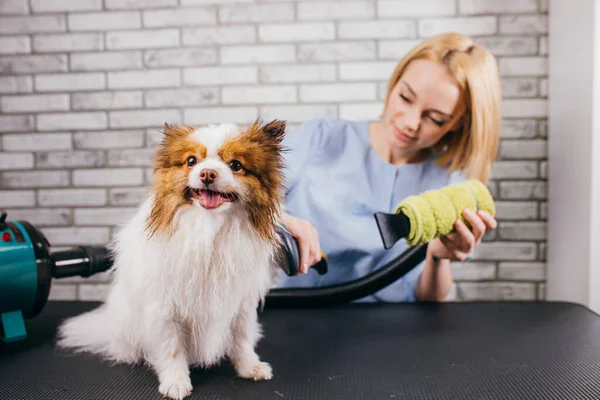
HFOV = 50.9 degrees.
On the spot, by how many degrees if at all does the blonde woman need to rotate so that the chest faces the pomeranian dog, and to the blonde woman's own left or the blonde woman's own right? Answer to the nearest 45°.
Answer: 0° — they already face it

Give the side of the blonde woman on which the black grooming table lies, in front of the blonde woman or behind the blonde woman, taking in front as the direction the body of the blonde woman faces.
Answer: in front

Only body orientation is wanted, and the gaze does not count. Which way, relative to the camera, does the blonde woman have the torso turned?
toward the camera

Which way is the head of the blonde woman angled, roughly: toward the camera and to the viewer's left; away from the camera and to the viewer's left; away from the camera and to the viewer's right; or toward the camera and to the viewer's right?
toward the camera and to the viewer's left

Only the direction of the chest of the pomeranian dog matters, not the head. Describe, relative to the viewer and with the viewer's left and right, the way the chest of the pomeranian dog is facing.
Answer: facing the viewer and to the right of the viewer

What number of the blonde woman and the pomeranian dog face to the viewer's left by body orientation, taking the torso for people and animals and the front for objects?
0

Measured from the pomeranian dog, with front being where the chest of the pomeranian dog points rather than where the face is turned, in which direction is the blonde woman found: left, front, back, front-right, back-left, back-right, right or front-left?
left
